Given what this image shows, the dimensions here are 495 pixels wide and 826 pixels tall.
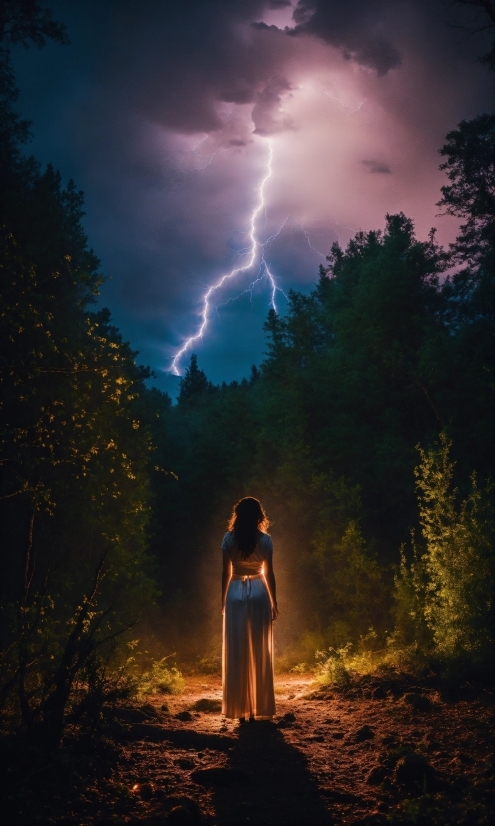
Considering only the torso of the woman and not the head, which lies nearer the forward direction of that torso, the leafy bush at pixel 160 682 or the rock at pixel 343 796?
the leafy bush

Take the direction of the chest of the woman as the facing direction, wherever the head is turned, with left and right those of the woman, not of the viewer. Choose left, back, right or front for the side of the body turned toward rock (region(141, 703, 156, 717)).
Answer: left

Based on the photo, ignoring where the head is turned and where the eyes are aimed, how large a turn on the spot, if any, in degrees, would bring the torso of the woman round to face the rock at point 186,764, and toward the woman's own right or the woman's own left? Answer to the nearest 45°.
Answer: approximately 180°

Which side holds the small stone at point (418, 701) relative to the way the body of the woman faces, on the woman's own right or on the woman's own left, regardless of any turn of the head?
on the woman's own right

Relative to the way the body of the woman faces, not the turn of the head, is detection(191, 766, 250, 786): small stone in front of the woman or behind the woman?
behind

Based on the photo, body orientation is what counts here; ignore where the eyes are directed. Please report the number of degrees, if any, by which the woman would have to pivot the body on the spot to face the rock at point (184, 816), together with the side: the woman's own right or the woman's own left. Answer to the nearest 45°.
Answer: approximately 180°

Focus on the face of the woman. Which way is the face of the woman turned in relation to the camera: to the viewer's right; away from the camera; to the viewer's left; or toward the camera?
away from the camera

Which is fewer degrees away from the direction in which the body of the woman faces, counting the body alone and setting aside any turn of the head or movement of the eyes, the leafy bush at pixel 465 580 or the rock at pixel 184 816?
the leafy bush

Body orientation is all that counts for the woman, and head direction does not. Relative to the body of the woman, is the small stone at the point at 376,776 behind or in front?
behind

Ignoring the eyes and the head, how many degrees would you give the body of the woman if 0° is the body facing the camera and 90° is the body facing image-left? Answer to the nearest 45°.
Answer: approximately 180°

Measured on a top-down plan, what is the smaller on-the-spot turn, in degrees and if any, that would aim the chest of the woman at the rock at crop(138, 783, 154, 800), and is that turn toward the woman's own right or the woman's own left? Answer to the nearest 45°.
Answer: approximately 180°

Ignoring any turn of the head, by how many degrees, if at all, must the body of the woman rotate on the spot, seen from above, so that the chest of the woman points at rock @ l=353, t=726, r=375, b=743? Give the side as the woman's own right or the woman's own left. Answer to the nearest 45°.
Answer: approximately 135° to the woman's own right
